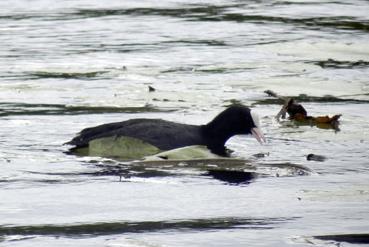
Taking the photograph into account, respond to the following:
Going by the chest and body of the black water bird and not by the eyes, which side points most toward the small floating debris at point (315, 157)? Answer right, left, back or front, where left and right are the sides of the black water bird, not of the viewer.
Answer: front

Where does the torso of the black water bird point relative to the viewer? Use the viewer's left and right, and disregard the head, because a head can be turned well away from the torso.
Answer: facing to the right of the viewer
